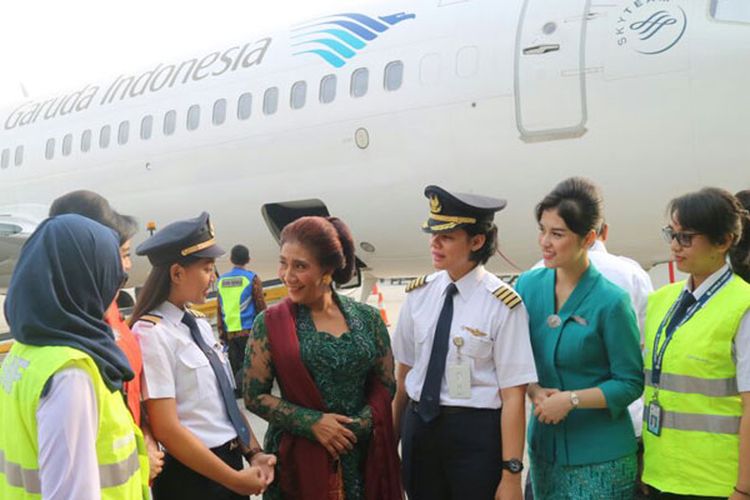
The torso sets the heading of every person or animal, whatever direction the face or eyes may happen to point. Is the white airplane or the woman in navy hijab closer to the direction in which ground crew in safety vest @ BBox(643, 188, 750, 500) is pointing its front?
the woman in navy hijab

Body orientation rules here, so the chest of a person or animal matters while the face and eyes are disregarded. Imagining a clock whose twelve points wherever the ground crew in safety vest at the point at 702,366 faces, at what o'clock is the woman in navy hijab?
The woman in navy hijab is roughly at 12 o'clock from the ground crew in safety vest.

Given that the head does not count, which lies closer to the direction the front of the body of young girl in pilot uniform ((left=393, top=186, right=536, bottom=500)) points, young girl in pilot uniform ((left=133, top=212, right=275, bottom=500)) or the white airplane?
the young girl in pilot uniform

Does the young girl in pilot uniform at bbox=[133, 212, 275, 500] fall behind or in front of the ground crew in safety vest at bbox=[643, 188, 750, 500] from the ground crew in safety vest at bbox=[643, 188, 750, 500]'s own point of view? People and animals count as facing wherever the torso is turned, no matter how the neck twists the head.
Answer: in front

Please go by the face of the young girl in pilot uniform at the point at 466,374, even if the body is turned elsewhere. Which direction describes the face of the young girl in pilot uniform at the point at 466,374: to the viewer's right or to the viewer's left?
to the viewer's left

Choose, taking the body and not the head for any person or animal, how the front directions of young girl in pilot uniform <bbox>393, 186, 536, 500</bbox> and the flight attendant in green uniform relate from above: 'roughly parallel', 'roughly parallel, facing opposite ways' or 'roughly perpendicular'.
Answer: roughly parallel

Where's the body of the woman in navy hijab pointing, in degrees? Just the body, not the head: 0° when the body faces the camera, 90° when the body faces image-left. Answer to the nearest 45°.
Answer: approximately 270°

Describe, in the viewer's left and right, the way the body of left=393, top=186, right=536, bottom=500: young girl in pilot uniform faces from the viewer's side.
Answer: facing the viewer and to the left of the viewer

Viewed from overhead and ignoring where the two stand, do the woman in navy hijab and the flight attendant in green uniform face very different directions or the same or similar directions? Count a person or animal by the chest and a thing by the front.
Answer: very different directions

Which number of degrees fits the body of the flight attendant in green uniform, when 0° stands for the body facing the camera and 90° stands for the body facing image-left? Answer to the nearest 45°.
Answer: approximately 45°

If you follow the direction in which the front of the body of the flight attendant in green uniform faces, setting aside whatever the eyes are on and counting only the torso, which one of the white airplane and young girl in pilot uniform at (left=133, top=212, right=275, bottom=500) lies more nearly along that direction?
the young girl in pilot uniform

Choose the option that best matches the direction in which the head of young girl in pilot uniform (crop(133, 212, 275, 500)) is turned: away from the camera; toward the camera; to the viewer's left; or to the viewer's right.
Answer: to the viewer's right

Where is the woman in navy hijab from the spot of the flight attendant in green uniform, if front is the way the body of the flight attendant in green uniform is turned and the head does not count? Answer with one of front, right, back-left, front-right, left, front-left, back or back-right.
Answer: front
